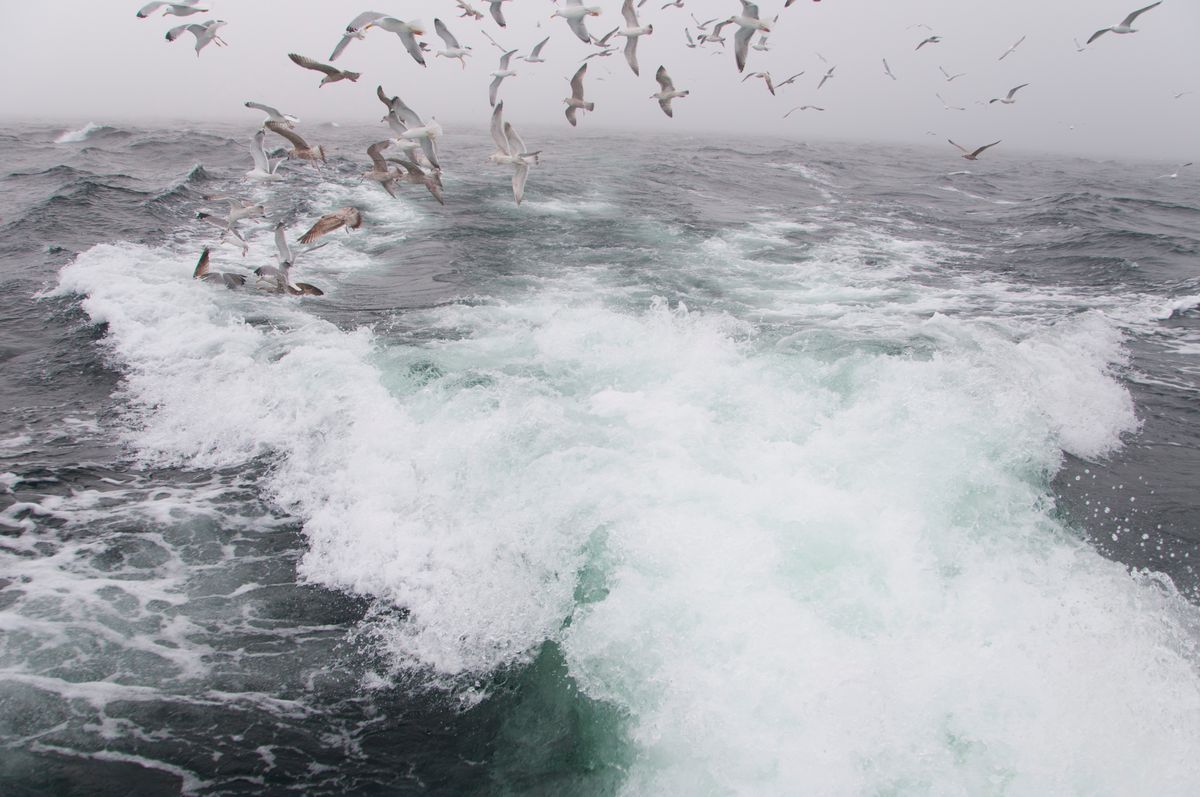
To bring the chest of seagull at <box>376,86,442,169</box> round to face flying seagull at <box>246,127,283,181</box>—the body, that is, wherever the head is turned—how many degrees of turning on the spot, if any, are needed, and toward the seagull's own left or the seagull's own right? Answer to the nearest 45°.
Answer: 0° — it already faces it

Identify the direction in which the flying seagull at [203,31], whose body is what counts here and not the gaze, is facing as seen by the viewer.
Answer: to the viewer's left
